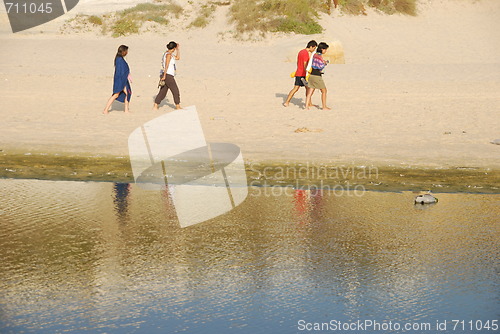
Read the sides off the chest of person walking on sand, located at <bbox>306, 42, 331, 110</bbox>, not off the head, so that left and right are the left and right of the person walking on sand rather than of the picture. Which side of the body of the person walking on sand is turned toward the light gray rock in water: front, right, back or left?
right

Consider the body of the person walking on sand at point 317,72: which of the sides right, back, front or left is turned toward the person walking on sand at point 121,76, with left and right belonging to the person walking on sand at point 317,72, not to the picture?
back

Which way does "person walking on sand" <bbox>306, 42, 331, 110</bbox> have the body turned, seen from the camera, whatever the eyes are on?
to the viewer's right
